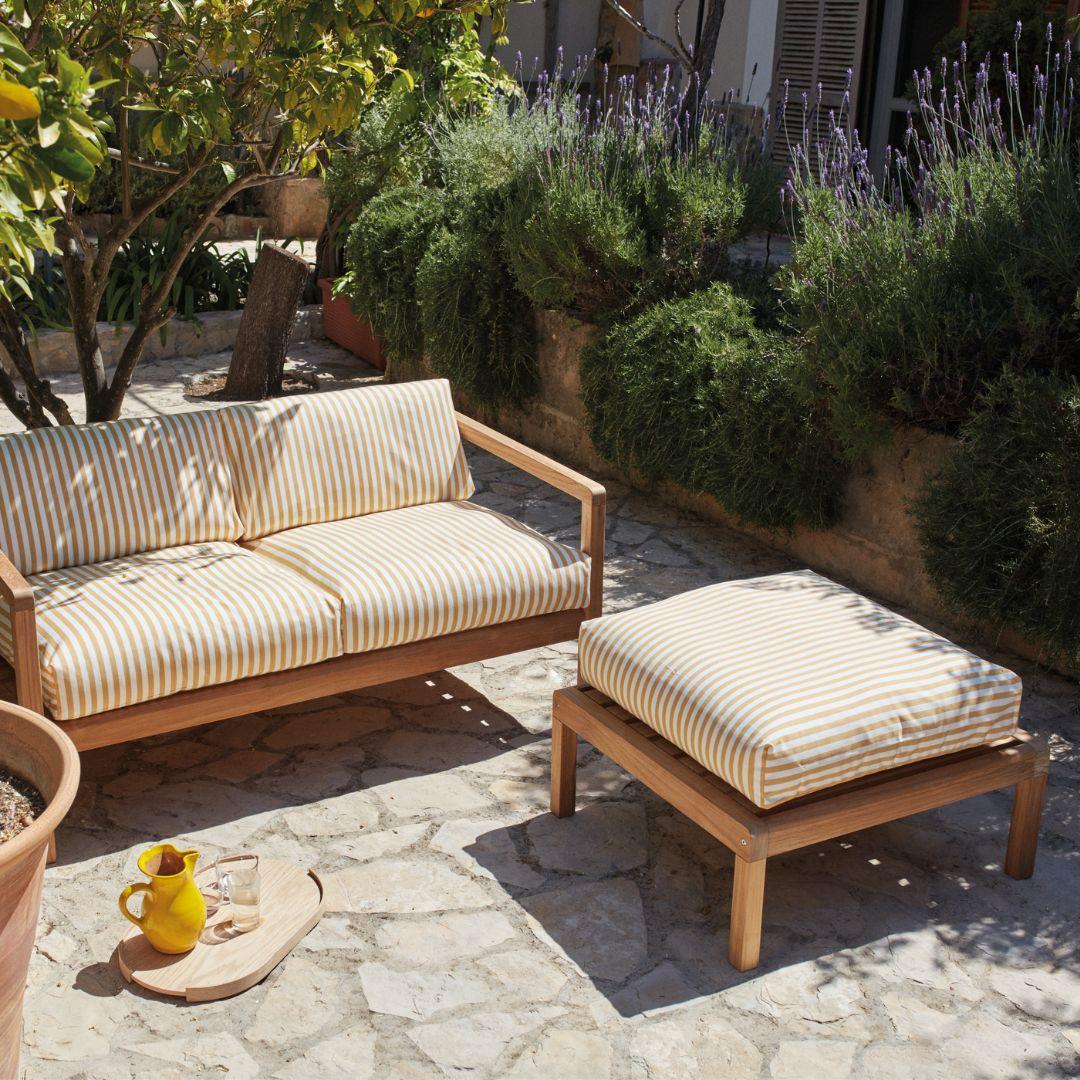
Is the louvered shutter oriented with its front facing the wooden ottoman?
yes

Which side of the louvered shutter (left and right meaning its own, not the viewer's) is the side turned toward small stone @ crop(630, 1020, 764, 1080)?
front

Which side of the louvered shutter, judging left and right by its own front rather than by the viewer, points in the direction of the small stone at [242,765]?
front

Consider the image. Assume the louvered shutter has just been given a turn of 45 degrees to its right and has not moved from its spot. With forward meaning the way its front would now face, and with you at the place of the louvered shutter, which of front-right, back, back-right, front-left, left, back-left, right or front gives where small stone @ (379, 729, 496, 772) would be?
front-left

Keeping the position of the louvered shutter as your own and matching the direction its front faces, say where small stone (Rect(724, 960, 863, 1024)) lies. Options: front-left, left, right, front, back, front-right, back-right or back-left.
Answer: front

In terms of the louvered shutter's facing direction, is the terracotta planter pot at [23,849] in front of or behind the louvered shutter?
in front

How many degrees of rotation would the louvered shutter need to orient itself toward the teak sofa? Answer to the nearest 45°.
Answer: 0° — it already faces it

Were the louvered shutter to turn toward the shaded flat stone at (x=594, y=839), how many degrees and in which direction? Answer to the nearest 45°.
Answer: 0° — it already faces it

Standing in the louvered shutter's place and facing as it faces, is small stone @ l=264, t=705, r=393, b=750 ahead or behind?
ahead

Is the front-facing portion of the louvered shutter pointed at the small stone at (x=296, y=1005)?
yes

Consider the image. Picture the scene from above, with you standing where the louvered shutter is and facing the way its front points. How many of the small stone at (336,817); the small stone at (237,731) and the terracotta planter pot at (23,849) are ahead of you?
3

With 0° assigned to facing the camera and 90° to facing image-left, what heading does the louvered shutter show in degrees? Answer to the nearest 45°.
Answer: approximately 0°

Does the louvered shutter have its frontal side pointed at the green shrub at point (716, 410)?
yes

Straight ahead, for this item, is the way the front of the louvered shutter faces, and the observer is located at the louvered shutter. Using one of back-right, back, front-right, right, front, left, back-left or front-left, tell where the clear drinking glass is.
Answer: front

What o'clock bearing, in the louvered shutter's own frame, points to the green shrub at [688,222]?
The green shrub is roughly at 12 o'clock from the louvered shutter.

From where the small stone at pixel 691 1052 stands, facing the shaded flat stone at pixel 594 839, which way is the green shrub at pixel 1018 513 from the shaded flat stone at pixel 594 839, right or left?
right

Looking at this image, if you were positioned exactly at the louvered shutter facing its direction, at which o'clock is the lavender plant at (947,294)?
The lavender plant is roughly at 12 o'clock from the louvered shutter.

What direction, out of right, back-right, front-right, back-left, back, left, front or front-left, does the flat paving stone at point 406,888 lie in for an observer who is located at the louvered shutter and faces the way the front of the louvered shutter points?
front

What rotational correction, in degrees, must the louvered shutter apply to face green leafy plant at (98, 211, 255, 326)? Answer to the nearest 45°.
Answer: approximately 45° to its right
